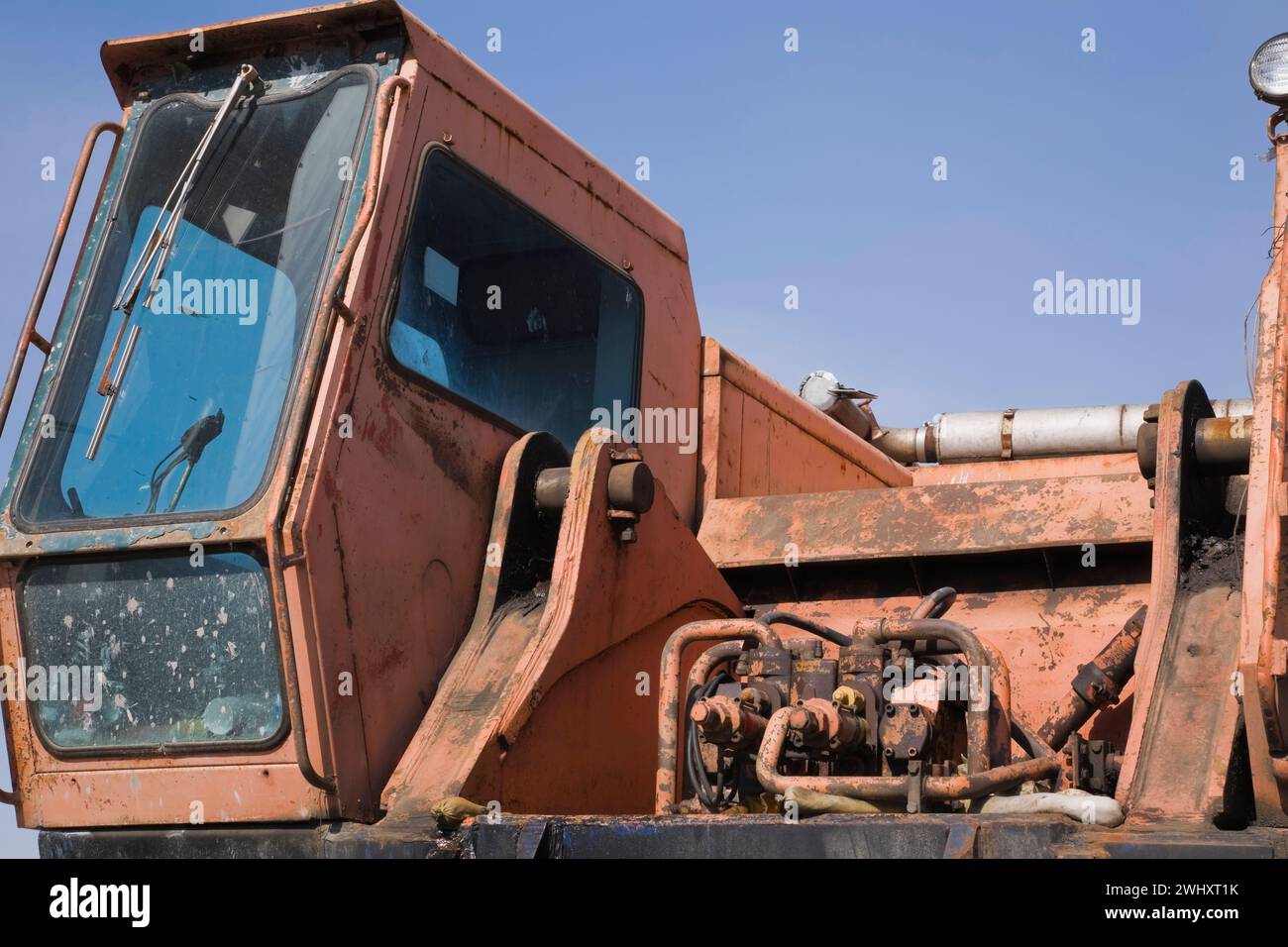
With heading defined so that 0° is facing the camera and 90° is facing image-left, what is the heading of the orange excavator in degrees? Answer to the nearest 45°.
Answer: approximately 45°
